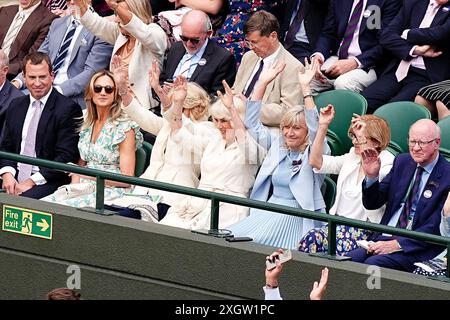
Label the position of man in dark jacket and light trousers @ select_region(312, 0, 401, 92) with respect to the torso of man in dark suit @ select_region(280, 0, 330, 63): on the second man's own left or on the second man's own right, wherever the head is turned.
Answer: on the second man's own left

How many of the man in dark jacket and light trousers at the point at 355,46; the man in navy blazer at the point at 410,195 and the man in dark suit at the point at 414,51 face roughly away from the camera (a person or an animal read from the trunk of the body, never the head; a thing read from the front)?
0

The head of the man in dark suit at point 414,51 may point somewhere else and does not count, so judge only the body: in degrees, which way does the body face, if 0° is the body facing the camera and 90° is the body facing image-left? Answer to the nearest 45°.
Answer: approximately 45°

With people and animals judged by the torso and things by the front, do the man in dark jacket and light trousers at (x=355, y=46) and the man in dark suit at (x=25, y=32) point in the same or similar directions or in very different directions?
same or similar directions

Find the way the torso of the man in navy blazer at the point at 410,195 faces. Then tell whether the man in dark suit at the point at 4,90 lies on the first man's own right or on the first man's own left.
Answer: on the first man's own right

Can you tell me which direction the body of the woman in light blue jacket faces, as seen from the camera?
toward the camera

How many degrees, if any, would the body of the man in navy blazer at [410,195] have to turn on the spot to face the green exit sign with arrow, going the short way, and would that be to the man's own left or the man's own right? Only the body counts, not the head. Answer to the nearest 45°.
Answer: approximately 45° to the man's own right

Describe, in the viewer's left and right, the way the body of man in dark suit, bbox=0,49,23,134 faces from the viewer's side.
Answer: facing the viewer and to the left of the viewer

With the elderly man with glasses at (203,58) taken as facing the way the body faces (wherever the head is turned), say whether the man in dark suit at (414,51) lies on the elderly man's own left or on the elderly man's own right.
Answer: on the elderly man's own left

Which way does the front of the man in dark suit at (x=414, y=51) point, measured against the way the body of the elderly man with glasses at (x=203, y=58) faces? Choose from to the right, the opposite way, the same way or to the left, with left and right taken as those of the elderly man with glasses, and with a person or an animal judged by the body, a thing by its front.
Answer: the same way

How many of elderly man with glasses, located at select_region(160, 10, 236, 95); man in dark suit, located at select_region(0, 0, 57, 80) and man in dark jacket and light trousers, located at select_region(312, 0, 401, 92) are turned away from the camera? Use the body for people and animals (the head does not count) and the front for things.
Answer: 0

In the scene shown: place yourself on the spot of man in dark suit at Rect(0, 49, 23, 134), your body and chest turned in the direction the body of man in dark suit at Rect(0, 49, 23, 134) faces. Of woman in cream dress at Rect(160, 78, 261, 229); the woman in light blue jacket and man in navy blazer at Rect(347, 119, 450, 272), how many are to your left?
3

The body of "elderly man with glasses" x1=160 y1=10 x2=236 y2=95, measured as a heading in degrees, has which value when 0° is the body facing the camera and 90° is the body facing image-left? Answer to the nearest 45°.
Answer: approximately 45°

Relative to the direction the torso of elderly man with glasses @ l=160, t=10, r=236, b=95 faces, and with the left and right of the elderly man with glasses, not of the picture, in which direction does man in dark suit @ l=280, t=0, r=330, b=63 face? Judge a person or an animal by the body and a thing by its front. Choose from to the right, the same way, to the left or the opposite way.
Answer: the same way

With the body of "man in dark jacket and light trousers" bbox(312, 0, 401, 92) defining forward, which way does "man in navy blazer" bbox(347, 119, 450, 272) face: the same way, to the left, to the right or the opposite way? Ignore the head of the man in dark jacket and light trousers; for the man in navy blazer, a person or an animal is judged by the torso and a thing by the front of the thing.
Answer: the same way
